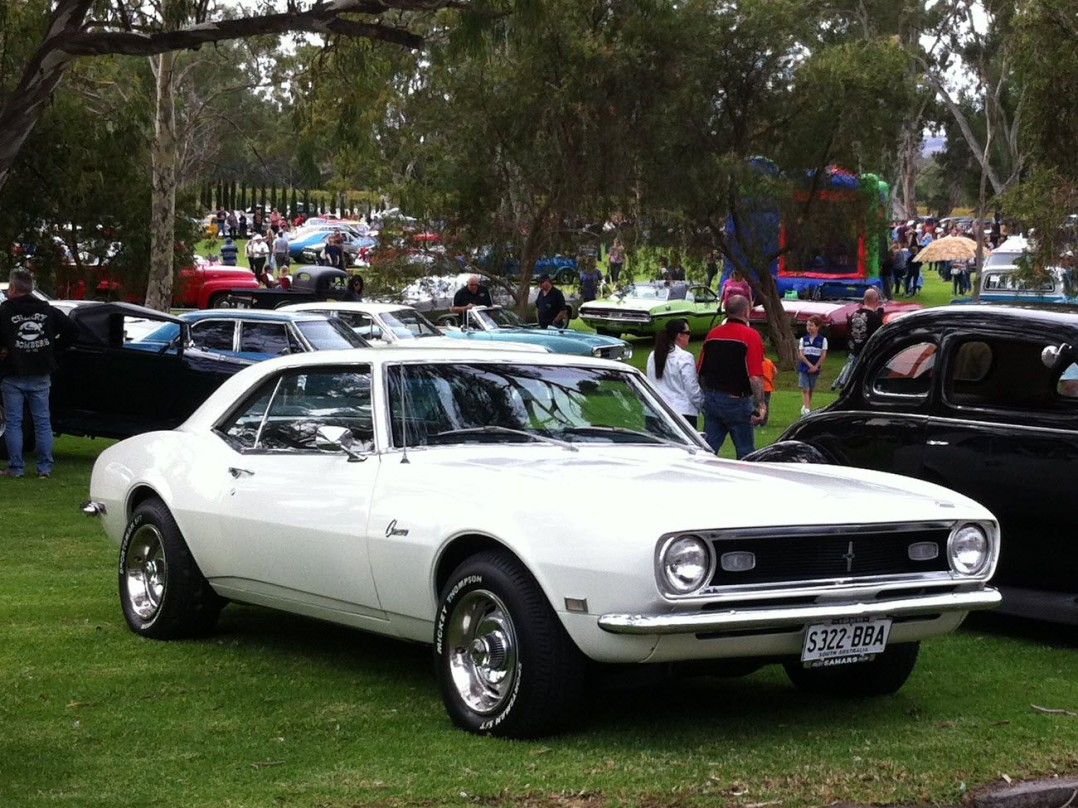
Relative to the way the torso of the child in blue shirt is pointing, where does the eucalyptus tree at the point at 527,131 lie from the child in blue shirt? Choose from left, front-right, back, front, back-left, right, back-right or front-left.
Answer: back-right

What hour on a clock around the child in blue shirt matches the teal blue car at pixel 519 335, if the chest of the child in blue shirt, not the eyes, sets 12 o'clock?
The teal blue car is roughly at 4 o'clock from the child in blue shirt.

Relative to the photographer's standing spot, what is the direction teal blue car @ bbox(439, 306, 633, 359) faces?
facing the viewer and to the right of the viewer

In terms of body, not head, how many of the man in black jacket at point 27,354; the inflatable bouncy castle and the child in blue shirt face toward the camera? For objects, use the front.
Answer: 2

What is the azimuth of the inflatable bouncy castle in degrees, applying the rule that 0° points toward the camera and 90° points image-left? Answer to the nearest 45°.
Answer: approximately 0°

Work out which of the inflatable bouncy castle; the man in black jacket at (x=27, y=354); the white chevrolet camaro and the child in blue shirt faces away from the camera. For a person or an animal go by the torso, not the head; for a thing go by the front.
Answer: the man in black jacket

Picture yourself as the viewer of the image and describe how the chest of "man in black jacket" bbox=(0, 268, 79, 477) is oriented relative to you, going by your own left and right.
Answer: facing away from the viewer

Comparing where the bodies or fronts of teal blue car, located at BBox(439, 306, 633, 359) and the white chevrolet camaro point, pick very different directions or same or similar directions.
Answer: same or similar directions

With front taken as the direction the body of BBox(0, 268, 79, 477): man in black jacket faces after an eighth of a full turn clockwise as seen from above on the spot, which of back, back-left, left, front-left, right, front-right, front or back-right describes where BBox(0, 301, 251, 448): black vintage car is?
front

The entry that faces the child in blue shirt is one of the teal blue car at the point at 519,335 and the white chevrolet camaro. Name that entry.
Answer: the teal blue car

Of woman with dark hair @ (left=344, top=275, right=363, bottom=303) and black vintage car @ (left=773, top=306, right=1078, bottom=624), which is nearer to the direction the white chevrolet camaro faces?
the black vintage car

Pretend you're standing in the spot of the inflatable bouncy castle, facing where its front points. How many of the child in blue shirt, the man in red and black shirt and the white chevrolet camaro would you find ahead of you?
3

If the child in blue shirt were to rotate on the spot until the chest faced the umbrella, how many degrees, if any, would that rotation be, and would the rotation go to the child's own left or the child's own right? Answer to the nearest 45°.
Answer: approximately 180°

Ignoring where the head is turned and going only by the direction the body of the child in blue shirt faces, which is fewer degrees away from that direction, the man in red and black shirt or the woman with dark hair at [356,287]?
the man in red and black shirt

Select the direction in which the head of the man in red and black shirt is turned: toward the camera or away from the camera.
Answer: away from the camera

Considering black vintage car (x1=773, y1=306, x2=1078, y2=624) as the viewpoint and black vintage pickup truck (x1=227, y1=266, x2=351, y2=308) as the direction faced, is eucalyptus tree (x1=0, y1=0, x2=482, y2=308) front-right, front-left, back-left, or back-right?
front-left

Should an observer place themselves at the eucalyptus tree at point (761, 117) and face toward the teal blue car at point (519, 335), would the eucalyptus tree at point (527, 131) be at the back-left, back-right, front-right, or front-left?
front-right

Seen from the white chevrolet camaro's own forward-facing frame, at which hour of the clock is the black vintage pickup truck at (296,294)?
The black vintage pickup truck is roughly at 7 o'clock from the white chevrolet camaro.

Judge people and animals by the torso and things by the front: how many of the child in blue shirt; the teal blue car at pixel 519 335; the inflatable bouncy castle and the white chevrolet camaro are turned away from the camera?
0

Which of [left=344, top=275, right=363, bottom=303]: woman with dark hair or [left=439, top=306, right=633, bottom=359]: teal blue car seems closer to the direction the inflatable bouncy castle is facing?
the teal blue car

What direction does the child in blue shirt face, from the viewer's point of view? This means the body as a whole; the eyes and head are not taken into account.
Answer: toward the camera
